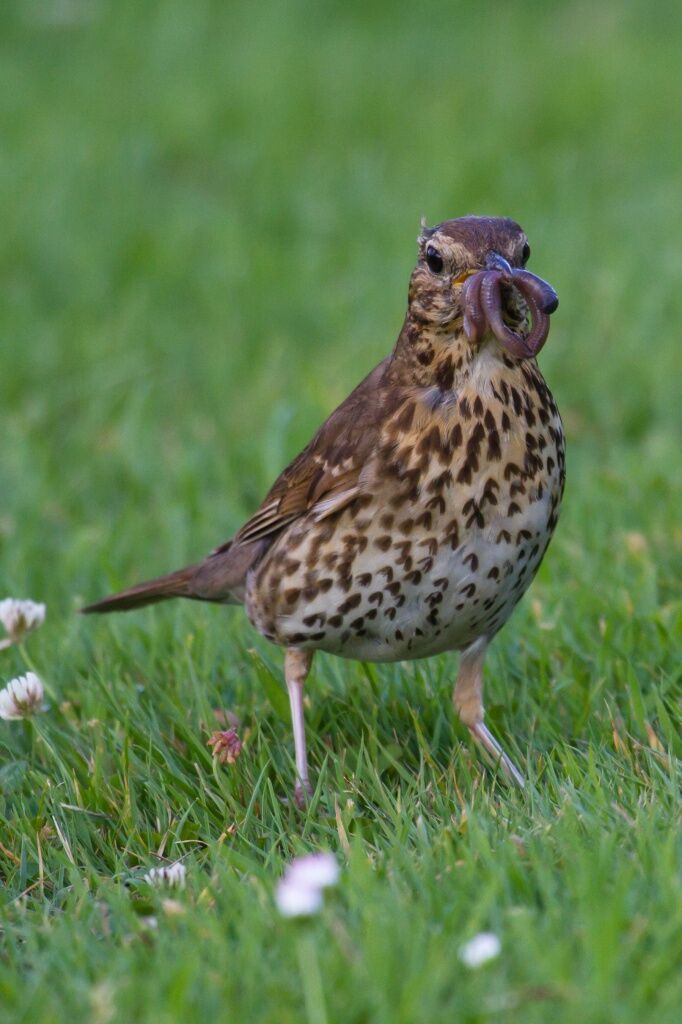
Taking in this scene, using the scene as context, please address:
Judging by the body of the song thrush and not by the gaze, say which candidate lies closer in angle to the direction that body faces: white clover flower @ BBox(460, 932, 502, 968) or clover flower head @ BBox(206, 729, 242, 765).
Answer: the white clover flower

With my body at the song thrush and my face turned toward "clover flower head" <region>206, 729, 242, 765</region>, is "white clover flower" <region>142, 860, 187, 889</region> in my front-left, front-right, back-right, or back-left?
front-left

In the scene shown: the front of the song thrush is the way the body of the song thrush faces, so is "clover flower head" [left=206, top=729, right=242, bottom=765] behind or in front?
behind

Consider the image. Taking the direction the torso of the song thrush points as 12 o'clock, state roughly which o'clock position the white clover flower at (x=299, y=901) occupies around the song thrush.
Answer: The white clover flower is roughly at 2 o'clock from the song thrush.

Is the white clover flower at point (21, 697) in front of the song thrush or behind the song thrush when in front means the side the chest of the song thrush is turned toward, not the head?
behind

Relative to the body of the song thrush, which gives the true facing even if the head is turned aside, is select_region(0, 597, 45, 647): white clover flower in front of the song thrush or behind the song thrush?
behind

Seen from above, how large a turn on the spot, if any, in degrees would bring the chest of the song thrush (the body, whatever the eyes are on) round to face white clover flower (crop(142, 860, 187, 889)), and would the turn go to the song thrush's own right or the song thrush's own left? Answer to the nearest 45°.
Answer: approximately 90° to the song thrush's own right

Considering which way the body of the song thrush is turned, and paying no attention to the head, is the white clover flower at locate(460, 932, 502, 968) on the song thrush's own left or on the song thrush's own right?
on the song thrush's own right

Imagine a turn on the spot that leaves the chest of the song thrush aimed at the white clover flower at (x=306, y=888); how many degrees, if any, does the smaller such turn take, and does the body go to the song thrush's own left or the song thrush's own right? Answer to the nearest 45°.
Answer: approximately 45° to the song thrush's own right
